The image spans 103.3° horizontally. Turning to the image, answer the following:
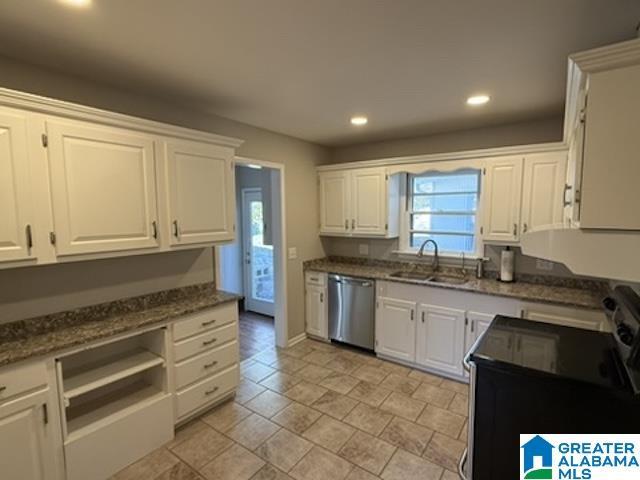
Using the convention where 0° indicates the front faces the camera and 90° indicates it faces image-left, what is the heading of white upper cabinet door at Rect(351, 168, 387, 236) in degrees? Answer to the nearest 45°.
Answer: approximately 0°

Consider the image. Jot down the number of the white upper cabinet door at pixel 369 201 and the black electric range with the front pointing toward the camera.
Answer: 1

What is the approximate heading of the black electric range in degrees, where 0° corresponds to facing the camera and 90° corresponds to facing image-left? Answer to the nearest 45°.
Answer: approximately 90°

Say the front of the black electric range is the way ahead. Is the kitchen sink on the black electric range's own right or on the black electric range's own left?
on the black electric range's own right
